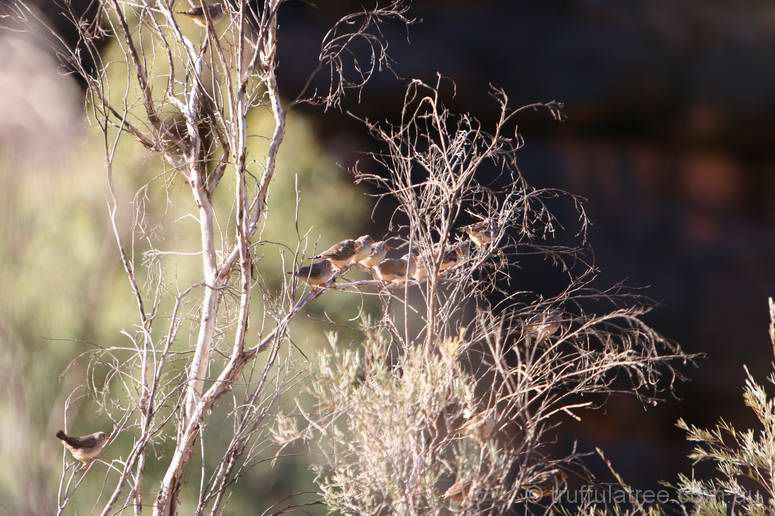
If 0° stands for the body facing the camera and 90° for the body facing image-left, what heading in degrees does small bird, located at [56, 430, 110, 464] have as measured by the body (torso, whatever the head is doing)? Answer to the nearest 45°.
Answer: approximately 270°
